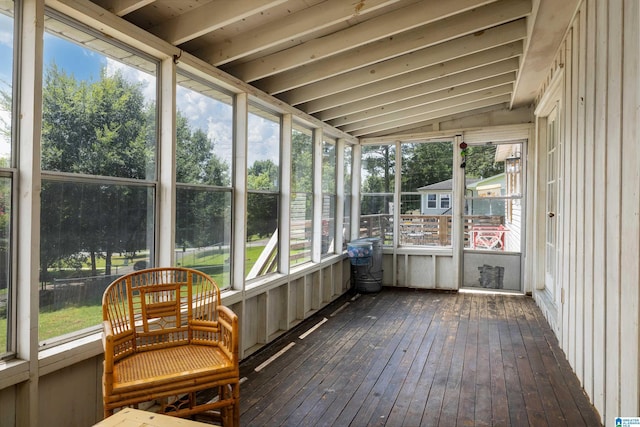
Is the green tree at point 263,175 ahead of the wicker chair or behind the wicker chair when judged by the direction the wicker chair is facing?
behind

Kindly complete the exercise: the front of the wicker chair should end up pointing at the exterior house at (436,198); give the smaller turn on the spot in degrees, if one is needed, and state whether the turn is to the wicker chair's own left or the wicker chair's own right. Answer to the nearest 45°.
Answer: approximately 135° to the wicker chair's own left

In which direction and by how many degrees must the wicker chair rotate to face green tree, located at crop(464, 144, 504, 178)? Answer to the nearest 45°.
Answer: approximately 135° to its left

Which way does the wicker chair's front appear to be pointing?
toward the camera

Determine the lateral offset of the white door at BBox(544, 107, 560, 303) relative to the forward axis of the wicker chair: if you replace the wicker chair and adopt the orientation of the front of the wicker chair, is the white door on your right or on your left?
on your left
